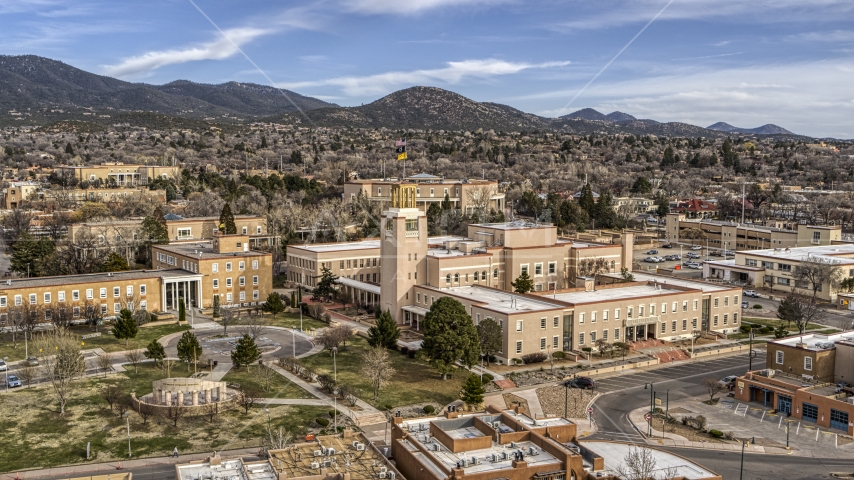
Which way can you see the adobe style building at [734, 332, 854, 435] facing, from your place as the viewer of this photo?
facing the viewer and to the left of the viewer

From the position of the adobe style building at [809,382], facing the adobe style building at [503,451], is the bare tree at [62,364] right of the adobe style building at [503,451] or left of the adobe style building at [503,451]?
right

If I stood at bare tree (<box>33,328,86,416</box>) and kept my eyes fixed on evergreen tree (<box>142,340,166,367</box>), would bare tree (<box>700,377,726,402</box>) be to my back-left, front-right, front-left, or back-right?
front-right

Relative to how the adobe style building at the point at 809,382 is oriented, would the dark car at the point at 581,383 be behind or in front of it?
in front

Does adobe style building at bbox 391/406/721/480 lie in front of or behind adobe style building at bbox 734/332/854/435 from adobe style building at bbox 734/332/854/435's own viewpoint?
in front

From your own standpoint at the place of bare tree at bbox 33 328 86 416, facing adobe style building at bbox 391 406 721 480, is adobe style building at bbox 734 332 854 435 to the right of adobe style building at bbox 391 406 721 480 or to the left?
left

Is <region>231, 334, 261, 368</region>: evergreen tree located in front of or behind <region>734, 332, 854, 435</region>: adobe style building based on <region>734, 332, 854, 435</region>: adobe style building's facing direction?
in front
